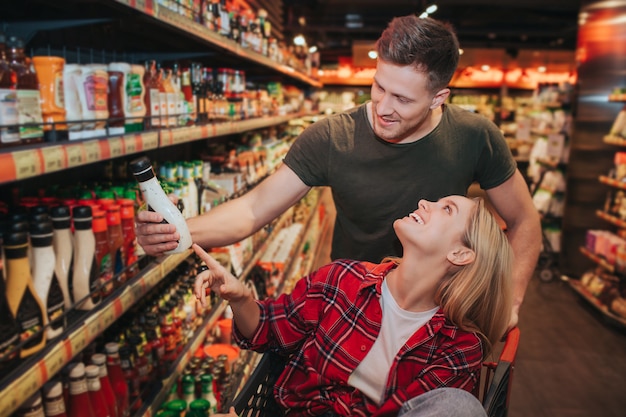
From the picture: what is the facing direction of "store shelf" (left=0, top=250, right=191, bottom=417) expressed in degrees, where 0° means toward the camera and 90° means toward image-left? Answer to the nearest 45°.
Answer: approximately 270°

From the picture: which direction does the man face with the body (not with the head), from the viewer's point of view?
toward the camera

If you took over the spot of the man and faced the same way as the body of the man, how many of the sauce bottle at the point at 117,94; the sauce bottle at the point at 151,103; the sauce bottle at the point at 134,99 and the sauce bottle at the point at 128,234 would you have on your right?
4

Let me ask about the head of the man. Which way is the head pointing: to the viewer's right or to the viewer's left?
to the viewer's left

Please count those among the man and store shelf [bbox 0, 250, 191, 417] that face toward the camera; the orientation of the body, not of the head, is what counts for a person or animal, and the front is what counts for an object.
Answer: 1

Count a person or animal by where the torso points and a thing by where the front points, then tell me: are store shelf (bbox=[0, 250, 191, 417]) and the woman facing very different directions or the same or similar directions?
very different directions

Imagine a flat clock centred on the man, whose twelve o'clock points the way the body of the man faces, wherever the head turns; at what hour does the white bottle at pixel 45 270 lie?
The white bottle is roughly at 2 o'clock from the man.

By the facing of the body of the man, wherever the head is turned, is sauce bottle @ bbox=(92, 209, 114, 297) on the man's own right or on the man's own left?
on the man's own right

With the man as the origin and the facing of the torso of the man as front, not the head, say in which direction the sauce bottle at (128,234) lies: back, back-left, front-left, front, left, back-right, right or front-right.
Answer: right

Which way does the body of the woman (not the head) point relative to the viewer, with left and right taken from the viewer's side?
facing the viewer and to the left of the viewer

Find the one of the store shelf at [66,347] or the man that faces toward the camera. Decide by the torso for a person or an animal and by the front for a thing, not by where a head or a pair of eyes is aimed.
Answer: the man

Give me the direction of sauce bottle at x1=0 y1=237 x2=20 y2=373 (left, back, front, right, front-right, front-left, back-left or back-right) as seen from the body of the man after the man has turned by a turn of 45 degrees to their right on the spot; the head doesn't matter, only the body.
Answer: front

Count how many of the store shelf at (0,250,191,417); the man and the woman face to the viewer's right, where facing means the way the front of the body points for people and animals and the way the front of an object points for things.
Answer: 1

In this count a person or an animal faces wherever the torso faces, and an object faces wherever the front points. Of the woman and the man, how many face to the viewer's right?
0

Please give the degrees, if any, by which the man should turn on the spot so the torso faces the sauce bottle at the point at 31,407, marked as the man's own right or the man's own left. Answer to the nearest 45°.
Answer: approximately 45° to the man's own right
